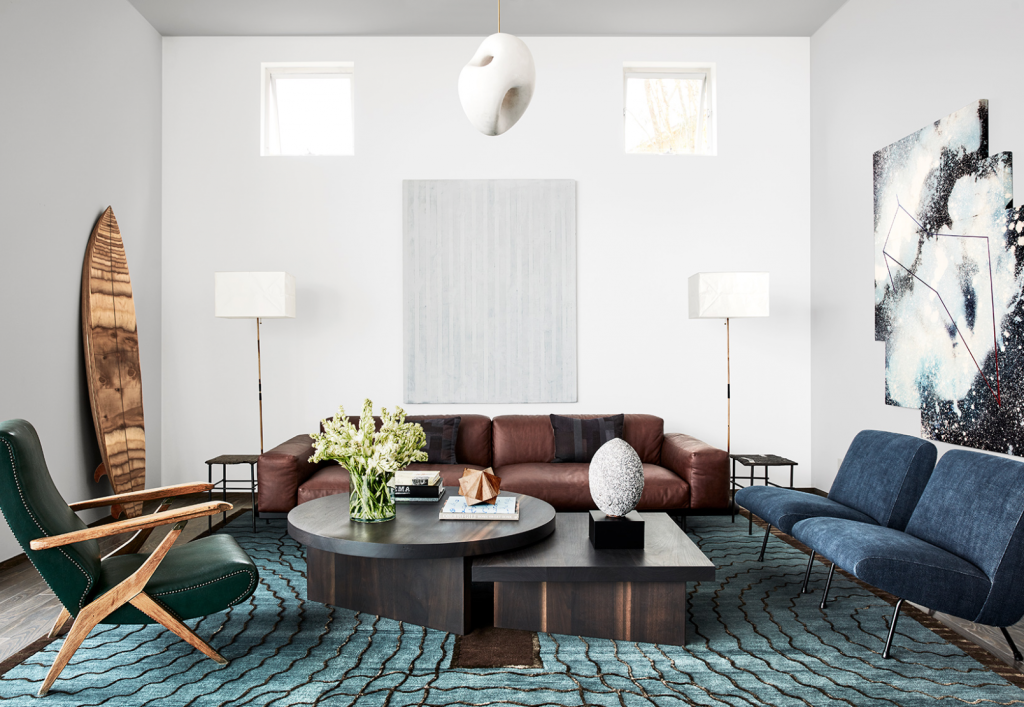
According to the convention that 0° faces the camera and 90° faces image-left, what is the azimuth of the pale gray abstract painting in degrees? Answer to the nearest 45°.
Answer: approximately 0°

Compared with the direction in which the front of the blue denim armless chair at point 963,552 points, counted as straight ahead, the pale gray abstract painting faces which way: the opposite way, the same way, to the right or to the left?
to the left

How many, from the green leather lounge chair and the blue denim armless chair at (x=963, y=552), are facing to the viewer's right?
1

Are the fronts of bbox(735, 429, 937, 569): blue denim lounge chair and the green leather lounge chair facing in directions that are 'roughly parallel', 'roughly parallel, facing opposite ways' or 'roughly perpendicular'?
roughly parallel, facing opposite ways

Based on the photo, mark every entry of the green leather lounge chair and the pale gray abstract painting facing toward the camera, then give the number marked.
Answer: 1

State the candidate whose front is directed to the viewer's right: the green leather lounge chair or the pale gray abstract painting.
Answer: the green leather lounge chair

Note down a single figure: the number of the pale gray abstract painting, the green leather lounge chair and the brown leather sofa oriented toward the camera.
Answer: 2

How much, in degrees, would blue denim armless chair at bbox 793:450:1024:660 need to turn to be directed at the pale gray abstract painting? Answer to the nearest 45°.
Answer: approximately 90° to its right

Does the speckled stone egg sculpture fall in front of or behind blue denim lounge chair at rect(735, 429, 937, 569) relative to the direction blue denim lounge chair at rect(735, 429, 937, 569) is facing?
in front

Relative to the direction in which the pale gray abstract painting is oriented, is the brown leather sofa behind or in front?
in front

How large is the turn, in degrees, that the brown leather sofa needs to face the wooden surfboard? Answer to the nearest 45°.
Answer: approximately 90° to its right

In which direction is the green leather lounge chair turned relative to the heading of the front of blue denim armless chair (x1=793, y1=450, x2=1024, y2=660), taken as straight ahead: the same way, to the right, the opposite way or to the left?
the opposite way

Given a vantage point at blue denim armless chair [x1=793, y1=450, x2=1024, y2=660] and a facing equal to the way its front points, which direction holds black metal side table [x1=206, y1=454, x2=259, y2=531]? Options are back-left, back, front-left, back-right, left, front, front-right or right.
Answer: front-right

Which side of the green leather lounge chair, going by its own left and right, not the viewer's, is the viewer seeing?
right

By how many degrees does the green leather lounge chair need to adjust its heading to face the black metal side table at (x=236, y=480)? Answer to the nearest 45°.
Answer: approximately 90° to its left
